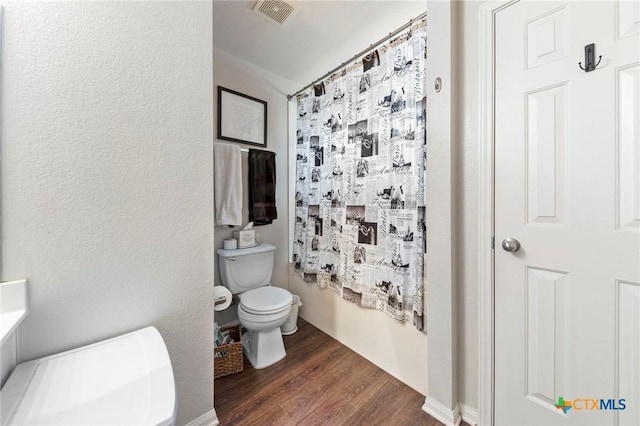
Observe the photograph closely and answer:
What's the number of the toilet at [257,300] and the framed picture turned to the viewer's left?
0

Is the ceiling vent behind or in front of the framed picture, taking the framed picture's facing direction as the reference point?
in front

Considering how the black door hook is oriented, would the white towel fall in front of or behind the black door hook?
in front

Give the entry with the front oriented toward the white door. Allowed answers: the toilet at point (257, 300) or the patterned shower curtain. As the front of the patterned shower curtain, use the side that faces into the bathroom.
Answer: the toilet

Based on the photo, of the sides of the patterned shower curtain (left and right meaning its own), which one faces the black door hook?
left

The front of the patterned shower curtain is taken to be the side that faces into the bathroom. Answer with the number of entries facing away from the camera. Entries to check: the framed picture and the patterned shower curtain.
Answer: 0

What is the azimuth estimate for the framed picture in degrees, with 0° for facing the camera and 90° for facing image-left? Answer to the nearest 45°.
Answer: approximately 315°

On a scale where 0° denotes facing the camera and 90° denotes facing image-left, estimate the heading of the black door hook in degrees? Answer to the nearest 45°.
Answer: approximately 45°

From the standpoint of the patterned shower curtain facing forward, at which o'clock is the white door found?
The white door is roughly at 9 o'clock from the patterned shower curtain.
